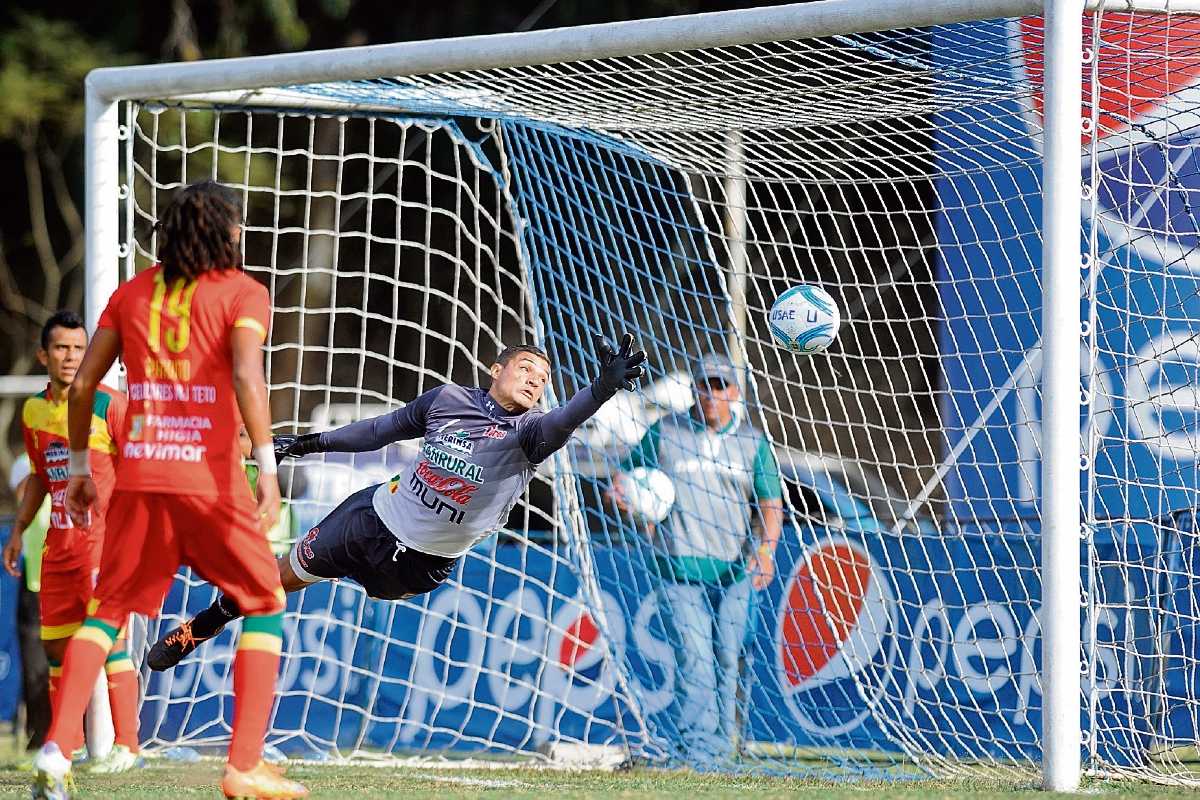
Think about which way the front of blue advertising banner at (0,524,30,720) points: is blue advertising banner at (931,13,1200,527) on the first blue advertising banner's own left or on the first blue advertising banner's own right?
on the first blue advertising banner's own left

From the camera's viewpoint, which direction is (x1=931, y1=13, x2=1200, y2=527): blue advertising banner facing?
toward the camera

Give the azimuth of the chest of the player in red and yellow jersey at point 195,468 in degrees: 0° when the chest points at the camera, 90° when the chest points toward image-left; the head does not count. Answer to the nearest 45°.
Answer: approximately 225°

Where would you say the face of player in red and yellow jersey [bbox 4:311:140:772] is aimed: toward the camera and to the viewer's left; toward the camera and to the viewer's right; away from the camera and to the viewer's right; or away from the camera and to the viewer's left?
toward the camera and to the viewer's right

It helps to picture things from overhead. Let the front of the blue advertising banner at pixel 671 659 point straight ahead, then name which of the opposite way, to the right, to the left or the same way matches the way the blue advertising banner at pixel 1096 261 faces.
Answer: the same way

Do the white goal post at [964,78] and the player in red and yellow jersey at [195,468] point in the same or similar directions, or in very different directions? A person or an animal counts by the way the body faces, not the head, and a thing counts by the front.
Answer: very different directions

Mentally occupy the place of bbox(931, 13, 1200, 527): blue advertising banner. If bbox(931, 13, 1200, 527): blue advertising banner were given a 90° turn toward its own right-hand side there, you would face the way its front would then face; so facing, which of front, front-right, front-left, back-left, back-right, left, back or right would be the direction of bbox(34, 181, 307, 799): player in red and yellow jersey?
front-left

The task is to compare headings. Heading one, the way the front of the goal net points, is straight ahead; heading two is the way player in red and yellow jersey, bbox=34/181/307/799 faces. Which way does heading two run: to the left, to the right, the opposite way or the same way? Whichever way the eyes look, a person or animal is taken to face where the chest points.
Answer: the opposite way

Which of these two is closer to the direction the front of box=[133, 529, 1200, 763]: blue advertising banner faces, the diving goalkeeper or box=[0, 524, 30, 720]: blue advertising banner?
the diving goalkeeper

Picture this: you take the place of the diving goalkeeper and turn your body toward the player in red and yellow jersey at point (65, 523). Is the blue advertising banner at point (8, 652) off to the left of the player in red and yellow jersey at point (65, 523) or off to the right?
right

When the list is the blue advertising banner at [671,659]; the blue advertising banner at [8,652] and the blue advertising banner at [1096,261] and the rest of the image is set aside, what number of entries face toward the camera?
3

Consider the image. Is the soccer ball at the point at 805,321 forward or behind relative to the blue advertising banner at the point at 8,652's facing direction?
forward

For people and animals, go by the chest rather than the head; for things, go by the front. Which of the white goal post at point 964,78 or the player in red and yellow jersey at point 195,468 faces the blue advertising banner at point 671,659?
the player in red and yellow jersey

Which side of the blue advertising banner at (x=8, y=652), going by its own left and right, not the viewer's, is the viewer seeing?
front

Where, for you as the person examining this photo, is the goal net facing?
facing the viewer and to the left of the viewer

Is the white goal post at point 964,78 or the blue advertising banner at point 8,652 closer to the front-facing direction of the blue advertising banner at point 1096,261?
the white goal post

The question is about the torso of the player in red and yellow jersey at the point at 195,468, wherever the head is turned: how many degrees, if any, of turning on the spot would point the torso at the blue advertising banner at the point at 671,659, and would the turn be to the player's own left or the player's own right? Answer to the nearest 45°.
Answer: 0° — they already face it

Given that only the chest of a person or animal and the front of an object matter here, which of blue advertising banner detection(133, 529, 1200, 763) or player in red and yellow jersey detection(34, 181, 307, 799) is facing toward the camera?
the blue advertising banner

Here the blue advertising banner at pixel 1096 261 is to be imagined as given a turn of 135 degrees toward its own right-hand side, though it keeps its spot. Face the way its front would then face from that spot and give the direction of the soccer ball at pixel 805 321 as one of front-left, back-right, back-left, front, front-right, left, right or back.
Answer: left

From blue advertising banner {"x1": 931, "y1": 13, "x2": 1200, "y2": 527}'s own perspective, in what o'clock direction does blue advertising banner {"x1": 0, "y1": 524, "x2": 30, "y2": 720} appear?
blue advertising banner {"x1": 0, "y1": 524, "x2": 30, "y2": 720} is roughly at 3 o'clock from blue advertising banner {"x1": 931, "y1": 13, "x2": 1200, "y2": 527}.

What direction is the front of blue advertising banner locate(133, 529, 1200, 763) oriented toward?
toward the camera

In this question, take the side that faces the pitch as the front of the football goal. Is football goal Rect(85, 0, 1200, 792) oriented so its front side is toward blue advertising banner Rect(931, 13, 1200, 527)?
no
